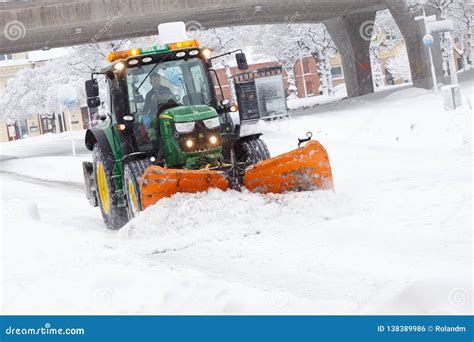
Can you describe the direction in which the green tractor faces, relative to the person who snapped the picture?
facing the viewer and to the right of the viewer

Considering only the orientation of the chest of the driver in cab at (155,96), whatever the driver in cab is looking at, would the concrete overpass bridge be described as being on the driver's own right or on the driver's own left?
on the driver's own left

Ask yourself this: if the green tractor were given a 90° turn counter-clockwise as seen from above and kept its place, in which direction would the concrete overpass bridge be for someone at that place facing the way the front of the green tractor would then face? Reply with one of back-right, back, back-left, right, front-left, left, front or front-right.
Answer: front-left

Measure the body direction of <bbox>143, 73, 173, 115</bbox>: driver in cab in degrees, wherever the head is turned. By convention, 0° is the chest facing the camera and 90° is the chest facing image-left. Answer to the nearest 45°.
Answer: approximately 315°

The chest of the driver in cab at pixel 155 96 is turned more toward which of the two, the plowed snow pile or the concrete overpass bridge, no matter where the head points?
the plowed snow pile

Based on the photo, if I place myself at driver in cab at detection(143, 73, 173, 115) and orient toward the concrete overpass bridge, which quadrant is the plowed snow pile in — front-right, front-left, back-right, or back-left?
back-right
